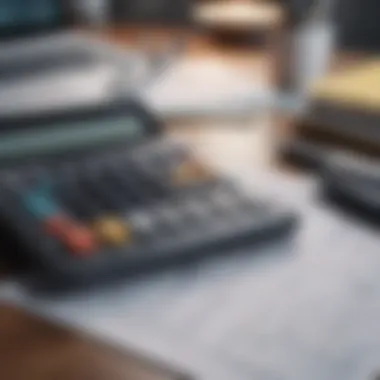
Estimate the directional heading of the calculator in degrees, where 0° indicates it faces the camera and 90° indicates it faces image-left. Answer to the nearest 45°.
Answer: approximately 315°
